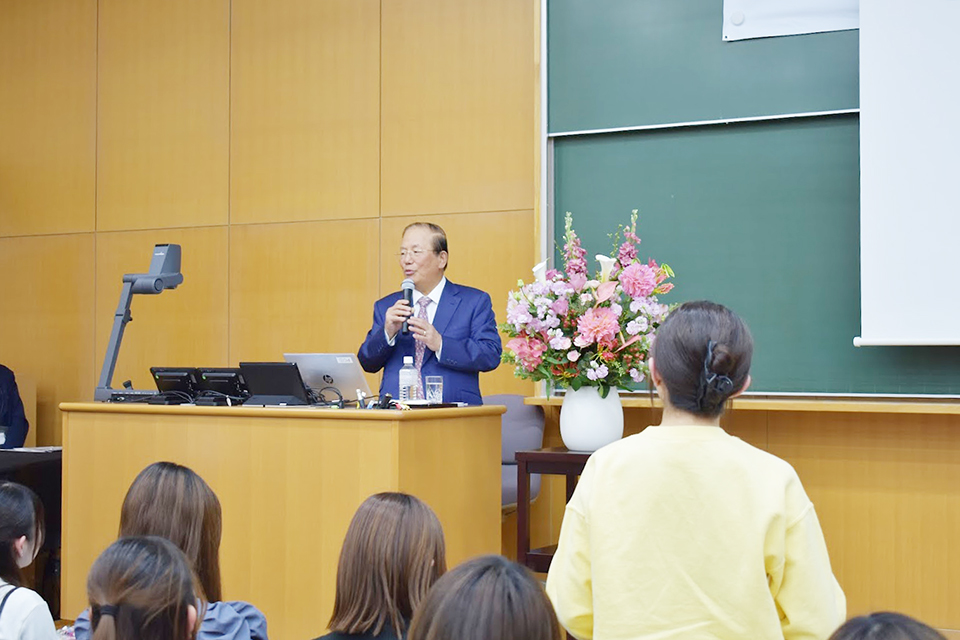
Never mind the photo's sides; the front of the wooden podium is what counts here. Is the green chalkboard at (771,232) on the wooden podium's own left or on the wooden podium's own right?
on the wooden podium's own left

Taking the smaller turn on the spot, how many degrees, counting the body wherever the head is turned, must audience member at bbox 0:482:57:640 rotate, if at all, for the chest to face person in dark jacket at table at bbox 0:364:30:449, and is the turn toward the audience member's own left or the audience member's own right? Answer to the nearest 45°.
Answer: approximately 45° to the audience member's own left

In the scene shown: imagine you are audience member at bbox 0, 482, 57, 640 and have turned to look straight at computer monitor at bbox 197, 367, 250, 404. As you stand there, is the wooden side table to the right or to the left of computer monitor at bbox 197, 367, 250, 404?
right

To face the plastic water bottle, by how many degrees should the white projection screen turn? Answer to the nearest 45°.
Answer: approximately 45° to its right

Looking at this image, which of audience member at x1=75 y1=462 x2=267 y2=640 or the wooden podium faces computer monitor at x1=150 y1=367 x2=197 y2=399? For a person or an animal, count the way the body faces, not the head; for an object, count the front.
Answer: the audience member

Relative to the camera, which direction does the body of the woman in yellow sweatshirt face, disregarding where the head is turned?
away from the camera

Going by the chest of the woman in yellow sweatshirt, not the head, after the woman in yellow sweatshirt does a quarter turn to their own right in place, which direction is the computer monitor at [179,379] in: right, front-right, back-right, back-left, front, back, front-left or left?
back-left

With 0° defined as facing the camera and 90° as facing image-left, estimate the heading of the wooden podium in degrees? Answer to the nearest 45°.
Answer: approximately 0°

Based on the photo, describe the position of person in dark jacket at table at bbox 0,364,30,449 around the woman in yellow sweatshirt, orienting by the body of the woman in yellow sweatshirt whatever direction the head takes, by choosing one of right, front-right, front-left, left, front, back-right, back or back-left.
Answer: front-left

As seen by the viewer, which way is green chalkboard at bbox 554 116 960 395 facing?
toward the camera

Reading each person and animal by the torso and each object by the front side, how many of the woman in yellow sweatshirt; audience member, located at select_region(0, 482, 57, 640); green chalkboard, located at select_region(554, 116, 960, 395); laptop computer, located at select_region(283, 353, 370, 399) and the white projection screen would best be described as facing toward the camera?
2

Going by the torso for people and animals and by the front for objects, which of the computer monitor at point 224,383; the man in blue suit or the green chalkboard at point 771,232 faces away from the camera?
the computer monitor

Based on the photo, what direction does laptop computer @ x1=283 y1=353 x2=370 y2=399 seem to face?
away from the camera

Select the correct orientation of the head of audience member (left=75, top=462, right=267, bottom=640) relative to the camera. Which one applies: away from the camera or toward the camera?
away from the camera

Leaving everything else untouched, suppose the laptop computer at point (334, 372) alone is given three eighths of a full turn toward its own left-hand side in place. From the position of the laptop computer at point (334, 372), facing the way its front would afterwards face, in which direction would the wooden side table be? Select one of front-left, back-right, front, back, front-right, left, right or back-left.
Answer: back-left

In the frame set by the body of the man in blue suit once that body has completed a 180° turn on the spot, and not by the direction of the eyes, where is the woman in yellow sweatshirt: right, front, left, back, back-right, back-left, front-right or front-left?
back-right

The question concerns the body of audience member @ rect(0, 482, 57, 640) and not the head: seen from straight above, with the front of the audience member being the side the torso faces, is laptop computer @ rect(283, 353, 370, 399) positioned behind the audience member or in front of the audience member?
in front

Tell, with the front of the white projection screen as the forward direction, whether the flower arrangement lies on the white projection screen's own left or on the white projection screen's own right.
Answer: on the white projection screen's own right
